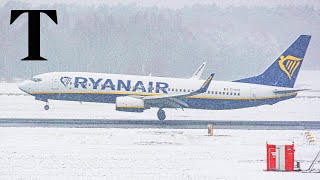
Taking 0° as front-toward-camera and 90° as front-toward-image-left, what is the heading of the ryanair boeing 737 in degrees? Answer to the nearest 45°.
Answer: approximately 90°
